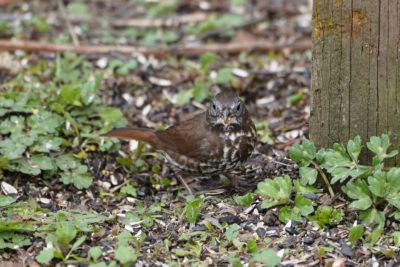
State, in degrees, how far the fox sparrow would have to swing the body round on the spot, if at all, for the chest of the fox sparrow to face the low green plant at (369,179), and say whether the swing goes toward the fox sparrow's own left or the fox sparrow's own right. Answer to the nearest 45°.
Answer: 0° — it already faces it

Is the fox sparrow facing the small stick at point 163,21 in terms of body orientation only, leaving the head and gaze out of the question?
no

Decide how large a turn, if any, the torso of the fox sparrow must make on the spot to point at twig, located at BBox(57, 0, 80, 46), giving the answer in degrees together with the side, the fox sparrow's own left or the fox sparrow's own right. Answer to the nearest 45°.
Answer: approximately 180°

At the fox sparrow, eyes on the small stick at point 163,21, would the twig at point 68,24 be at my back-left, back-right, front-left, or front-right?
front-left

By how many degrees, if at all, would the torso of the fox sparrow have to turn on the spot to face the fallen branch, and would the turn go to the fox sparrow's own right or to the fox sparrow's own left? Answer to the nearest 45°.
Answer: approximately 135° to the fox sparrow's own left

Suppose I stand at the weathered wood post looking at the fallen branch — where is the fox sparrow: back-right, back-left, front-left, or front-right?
front-left

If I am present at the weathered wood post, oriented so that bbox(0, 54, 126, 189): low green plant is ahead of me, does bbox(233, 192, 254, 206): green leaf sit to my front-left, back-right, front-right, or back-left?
front-left

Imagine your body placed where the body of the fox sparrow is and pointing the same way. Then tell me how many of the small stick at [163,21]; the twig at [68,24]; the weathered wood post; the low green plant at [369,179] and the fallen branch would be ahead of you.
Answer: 2

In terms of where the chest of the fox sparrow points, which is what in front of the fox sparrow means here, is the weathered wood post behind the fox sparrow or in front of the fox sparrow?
in front

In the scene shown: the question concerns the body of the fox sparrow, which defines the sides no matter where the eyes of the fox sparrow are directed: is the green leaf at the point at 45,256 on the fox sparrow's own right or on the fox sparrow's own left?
on the fox sparrow's own right

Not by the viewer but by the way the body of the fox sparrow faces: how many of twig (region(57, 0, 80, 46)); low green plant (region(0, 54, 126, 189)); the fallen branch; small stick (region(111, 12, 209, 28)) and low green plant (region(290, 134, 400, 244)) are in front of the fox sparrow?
1

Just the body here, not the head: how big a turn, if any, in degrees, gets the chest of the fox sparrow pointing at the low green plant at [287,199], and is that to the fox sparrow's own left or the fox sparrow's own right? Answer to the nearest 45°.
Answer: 0° — it already faces it

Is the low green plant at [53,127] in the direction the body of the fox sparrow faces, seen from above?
no

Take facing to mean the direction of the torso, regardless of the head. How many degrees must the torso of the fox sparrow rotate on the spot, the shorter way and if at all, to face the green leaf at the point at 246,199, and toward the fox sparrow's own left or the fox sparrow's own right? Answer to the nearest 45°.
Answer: approximately 45° to the fox sparrow's own right

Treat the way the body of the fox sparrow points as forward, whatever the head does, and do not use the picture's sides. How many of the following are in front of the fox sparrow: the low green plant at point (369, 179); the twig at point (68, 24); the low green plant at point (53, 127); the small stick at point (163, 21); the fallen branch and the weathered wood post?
2
